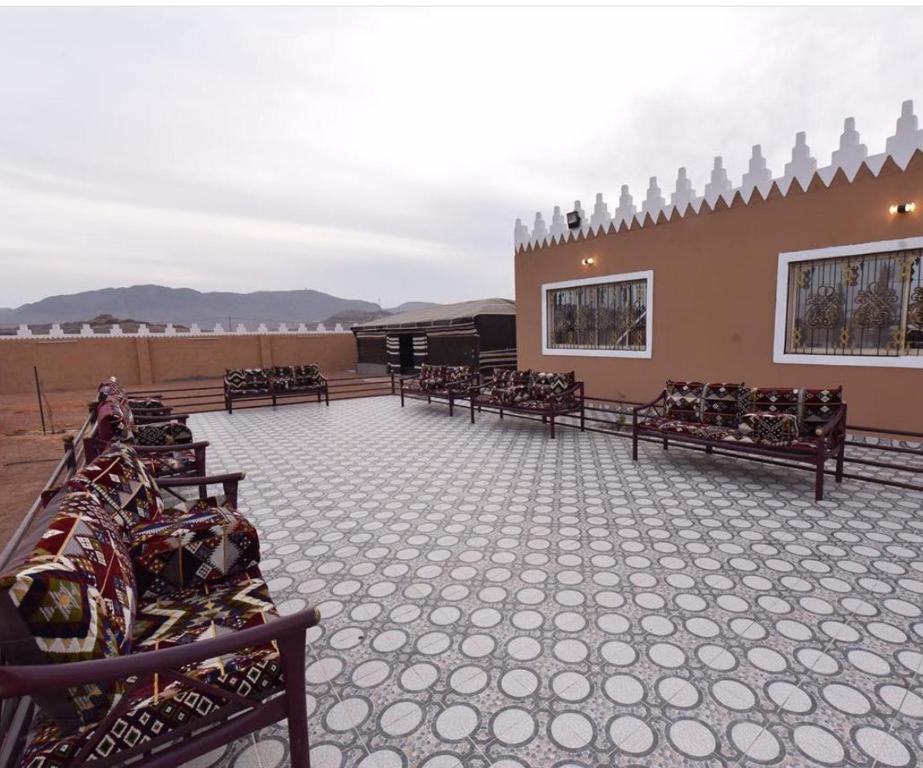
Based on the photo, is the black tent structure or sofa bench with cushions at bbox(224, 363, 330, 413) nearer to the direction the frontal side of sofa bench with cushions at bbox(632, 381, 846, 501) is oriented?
the sofa bench with cushions

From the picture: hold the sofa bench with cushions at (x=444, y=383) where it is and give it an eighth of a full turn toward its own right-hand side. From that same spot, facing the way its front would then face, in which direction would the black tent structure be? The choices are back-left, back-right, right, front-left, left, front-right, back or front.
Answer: right

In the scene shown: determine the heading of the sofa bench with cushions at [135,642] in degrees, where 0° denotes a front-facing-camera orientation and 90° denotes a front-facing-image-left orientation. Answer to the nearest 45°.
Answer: approximately 270°

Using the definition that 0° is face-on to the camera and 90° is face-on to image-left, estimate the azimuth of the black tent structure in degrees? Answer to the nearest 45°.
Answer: approximately 45°

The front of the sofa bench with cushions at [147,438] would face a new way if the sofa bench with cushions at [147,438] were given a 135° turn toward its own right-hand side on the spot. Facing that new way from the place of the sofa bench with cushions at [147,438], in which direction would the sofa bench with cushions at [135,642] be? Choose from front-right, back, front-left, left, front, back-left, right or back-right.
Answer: front-left

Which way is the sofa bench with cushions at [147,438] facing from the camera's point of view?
to the viewer's right

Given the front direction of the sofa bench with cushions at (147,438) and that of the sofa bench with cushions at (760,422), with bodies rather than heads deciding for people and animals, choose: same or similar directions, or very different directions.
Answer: very different directions

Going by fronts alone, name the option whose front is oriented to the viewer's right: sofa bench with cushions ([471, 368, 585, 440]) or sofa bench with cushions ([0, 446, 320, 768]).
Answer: sofa bench with cushions ([0, 446, 320, 768])

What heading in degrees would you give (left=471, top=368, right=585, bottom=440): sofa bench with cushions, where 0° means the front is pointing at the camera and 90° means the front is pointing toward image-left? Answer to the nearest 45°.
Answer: approximately 45°

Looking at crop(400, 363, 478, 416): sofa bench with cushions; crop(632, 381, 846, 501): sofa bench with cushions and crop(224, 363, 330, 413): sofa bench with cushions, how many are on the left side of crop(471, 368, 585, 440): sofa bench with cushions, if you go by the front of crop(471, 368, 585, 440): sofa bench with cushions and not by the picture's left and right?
1

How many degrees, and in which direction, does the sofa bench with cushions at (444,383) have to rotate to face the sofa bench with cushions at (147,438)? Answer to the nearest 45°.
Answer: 0° — it already faces it

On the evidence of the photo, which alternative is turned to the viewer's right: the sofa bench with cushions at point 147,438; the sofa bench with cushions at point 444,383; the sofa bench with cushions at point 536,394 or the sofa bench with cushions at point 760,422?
the sofa bench with cushions at point 147,438
